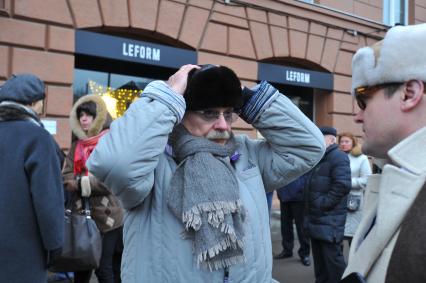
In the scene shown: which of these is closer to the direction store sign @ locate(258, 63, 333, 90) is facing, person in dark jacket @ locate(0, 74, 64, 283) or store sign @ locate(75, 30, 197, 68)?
the person in dark jacket

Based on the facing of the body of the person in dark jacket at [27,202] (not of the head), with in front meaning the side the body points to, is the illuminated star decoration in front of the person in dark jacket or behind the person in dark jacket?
in front

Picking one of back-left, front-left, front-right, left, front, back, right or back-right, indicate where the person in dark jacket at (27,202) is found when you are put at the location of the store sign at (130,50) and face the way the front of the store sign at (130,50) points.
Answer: front-right

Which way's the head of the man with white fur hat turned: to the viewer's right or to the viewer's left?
to the viewer's left

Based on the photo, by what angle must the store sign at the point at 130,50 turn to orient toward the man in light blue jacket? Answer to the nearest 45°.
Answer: approximately 45° to its right

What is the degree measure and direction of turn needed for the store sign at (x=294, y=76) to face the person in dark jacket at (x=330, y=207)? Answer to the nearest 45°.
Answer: approximately 45° to its right

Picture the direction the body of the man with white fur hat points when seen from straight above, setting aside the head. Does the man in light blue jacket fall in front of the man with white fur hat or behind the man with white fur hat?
in front

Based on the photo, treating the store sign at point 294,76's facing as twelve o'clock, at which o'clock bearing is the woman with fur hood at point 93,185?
The woman with fur hood is roughly at 2 o'clock from the store sign.

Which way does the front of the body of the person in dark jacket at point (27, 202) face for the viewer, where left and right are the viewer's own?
facing away from the viewer and to the right of the viewer

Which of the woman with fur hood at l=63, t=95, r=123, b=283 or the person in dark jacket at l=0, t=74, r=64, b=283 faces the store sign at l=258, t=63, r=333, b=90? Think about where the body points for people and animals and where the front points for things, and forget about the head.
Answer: the person in dark jacket

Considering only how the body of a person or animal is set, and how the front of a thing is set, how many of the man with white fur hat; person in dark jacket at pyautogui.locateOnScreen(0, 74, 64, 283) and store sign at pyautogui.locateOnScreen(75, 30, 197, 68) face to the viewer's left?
1

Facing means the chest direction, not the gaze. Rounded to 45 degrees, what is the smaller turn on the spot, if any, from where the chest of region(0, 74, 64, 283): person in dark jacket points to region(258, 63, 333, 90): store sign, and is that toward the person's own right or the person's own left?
0° — they already face it

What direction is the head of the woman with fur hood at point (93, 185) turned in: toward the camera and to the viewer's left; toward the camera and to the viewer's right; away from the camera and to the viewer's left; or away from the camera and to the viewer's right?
toward the camera and to the viewer's left

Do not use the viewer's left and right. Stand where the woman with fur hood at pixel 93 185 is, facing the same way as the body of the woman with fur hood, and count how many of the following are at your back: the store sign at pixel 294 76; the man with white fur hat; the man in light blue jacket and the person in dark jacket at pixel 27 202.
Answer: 1

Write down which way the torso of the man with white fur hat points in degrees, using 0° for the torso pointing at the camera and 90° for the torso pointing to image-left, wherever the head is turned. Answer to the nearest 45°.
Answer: approximately 90°

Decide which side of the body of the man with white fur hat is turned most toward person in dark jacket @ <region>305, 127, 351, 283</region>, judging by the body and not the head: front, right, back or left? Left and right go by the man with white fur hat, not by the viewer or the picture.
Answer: right
